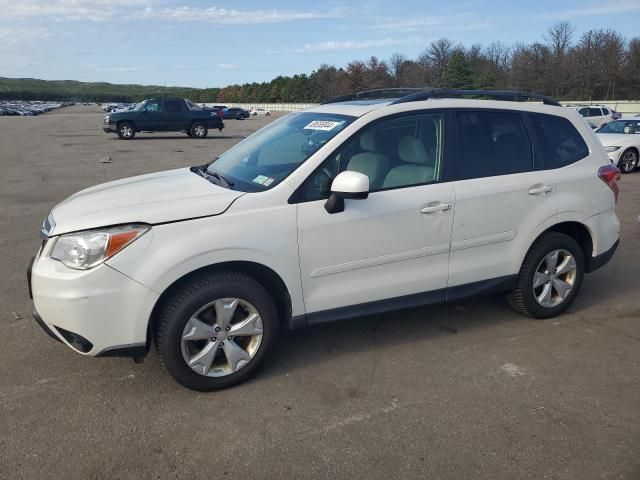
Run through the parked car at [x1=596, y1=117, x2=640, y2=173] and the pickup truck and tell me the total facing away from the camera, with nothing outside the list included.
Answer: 0

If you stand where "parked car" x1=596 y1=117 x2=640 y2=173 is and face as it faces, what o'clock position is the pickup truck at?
The pickup truck is roughly at 2 o'clock from the parked car.

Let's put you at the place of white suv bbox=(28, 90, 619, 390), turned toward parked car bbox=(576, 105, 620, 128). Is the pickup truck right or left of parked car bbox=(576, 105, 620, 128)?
left

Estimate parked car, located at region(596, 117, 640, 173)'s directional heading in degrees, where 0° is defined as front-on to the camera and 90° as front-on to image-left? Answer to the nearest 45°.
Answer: approximately 45°

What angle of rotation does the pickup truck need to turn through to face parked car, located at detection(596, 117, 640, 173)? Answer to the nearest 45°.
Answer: approximately 135° to its left

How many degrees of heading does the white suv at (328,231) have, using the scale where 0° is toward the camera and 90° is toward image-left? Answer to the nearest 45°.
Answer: approximately 45°

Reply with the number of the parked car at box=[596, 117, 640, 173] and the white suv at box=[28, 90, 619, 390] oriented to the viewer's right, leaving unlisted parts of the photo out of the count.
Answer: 0

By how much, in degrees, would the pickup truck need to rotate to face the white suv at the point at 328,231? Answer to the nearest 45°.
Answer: approximately 90° to its left

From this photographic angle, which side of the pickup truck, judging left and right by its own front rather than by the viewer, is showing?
left

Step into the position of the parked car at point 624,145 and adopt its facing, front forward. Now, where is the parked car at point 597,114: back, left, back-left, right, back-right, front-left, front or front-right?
back-right

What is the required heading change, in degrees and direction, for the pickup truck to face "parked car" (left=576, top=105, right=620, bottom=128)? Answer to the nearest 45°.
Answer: approximately 180°

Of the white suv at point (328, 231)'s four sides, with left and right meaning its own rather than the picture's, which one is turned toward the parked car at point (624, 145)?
back

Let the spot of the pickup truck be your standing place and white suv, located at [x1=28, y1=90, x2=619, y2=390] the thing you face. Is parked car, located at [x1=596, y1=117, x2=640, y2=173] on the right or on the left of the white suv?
left
